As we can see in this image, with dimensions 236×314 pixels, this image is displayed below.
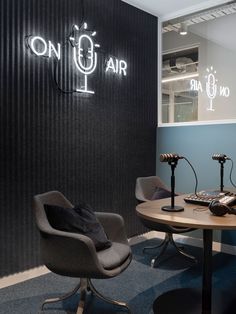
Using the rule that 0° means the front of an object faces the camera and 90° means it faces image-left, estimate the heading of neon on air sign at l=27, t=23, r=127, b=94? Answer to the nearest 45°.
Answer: approximately 315°

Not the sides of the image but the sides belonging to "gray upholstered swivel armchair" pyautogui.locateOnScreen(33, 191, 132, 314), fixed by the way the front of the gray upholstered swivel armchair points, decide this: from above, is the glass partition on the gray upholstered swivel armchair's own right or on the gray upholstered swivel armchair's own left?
on the gray upholstered swivel armchair's own left

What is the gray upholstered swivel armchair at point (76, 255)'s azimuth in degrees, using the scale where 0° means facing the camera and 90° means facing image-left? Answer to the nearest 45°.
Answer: approximately 315°

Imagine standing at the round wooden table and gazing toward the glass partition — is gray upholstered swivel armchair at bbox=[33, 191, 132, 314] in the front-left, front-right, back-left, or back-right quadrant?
back-left

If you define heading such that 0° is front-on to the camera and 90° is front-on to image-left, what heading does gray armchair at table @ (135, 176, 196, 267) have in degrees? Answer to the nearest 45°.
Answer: approximately 315°

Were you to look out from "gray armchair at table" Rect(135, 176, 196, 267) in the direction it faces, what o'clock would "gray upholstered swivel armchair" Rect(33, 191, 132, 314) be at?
The gray upholstered swivel armchair is roughly at 2 o'clock from the gray armchair at table.

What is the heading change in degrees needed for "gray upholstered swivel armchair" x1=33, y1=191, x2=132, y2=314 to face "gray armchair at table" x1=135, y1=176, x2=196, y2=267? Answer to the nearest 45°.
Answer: approximately 90° to its left

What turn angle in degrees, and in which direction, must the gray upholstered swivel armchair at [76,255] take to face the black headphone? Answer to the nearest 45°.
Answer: approximately 45° to its left

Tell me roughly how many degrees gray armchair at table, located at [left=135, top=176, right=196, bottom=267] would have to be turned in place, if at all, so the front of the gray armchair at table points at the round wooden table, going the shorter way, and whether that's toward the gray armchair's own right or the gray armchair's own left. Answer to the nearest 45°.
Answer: approximately 45° to the gray armchair's own right

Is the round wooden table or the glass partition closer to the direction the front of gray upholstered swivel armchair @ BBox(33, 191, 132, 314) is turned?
the round wooden table

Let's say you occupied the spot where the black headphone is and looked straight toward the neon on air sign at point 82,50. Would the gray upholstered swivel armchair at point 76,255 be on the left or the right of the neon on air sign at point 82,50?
left
